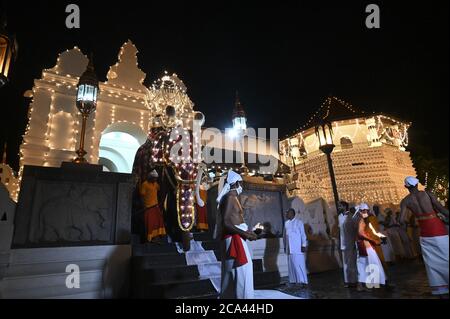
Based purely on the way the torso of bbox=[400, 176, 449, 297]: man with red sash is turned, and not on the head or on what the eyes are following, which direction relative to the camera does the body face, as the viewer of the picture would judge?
away from the camera

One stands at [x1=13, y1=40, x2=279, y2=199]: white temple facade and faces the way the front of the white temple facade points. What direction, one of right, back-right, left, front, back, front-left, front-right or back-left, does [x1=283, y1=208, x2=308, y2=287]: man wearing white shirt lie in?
front

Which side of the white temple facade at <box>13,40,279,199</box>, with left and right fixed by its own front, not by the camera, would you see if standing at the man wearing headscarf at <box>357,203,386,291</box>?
front

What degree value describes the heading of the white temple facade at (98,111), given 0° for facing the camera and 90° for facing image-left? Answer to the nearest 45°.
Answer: approximately 315°

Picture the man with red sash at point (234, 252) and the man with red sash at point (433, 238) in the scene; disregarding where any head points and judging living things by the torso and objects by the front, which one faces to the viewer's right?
the man with red sash at point (234, 252)

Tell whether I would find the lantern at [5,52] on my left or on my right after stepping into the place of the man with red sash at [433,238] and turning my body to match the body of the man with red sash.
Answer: on my left

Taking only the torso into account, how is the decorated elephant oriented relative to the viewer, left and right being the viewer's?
facing the viewer and to the right of the viewer

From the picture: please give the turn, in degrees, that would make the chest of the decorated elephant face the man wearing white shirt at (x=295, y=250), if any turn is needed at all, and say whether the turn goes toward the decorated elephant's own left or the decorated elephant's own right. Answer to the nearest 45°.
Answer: approximately 45° to the decorated elephant's own left

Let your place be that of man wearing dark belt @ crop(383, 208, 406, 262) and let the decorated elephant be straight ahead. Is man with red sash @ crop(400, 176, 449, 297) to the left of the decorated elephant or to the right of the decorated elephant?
left

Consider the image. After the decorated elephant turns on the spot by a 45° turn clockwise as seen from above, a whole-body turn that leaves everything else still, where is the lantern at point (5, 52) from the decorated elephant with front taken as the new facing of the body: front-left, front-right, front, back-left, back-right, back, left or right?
right

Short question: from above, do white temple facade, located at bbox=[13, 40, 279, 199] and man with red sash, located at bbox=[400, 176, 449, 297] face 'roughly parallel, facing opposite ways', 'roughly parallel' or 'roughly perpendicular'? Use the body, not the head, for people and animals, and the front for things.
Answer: roughly perpendicular
